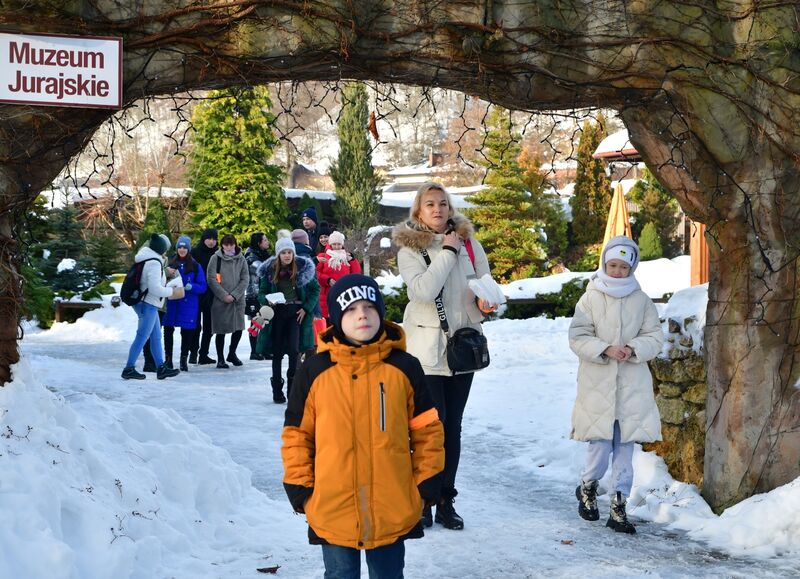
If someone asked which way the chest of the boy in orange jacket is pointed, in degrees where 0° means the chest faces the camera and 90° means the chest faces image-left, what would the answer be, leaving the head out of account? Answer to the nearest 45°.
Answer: approximately 0°

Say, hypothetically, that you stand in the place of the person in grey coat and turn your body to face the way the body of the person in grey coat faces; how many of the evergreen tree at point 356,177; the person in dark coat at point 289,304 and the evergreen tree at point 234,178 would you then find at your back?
2

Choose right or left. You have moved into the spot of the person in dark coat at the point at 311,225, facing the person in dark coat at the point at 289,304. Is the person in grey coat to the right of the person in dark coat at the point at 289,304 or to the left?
right

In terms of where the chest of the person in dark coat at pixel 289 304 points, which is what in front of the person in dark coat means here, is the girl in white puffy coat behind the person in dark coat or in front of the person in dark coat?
in front

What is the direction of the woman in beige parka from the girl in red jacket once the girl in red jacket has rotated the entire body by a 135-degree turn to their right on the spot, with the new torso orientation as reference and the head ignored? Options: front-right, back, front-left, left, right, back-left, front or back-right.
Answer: back-left

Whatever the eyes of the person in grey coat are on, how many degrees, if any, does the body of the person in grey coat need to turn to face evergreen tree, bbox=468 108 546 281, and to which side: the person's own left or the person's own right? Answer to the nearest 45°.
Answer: approximately 135° to the person's own left

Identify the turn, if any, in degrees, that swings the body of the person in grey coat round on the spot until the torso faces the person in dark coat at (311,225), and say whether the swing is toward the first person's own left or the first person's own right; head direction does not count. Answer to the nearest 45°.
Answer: approximately 135° to the first person's own left

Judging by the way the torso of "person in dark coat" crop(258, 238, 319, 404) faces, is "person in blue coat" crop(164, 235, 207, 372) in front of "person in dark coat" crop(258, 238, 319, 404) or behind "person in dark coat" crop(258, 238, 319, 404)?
behind
